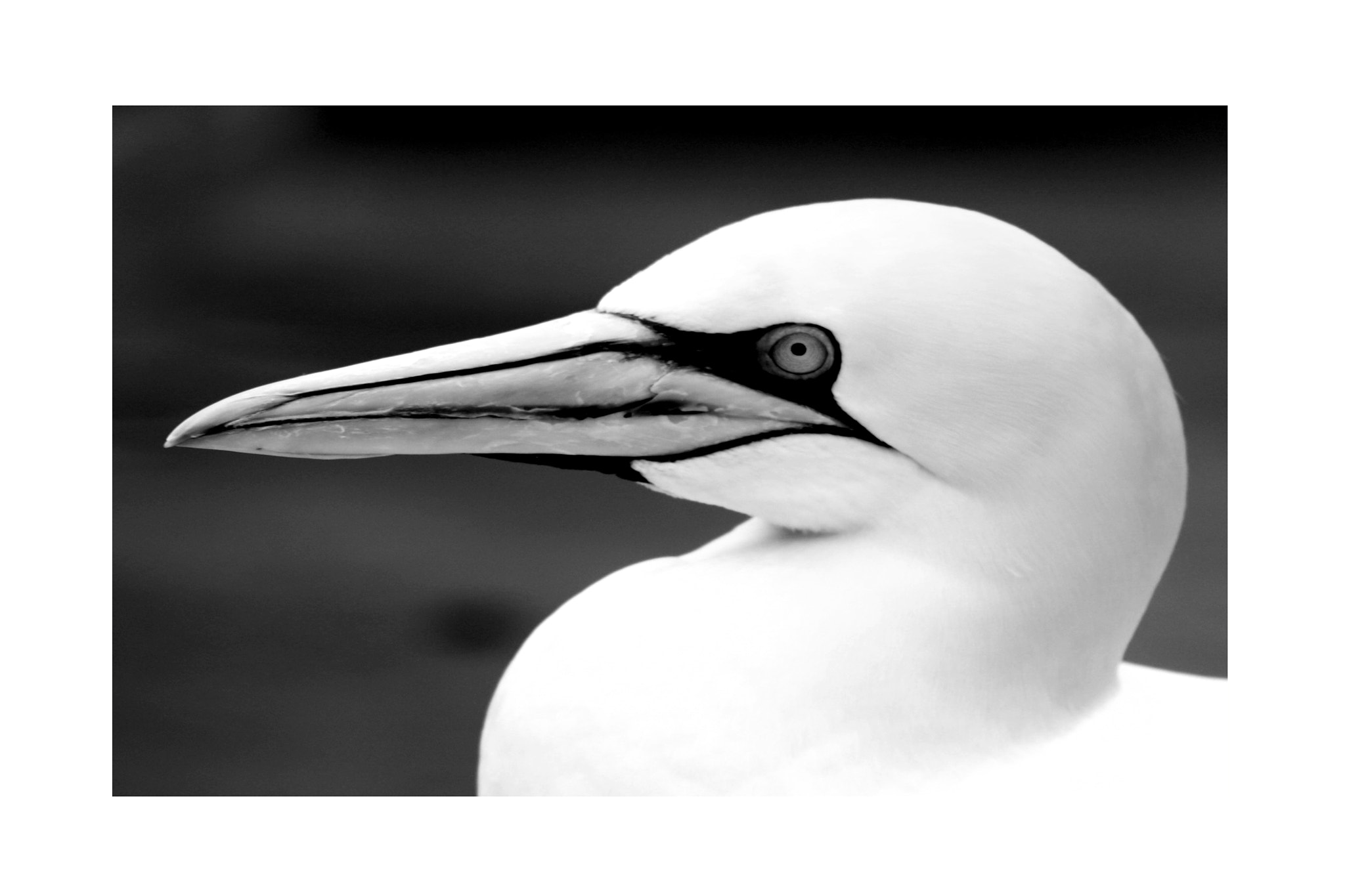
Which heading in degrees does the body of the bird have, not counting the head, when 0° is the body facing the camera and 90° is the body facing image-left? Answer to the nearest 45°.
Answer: approximately 90°
